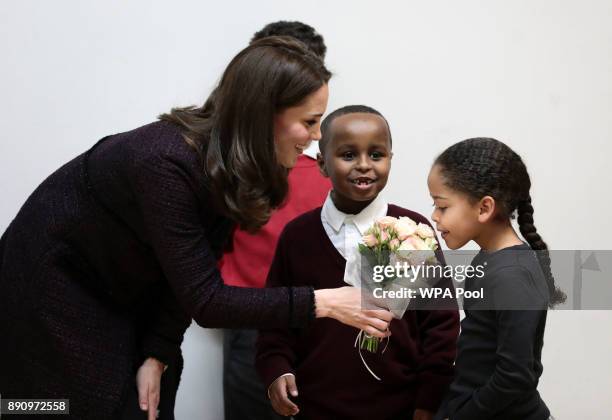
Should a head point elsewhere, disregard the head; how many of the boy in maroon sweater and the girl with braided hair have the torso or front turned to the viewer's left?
1

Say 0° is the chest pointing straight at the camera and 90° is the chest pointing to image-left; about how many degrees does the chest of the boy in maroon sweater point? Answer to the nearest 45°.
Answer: approximately 0°

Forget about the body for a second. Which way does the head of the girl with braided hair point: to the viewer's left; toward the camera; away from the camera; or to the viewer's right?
to the viewer's left

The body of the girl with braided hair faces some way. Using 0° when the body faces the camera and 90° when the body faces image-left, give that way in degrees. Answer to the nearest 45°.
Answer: approximately 90°

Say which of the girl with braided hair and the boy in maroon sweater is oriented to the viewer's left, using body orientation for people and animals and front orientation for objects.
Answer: the girl with braided hair

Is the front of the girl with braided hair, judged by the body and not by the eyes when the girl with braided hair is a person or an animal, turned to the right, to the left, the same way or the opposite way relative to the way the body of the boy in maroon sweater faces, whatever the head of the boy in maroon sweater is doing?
to the right
